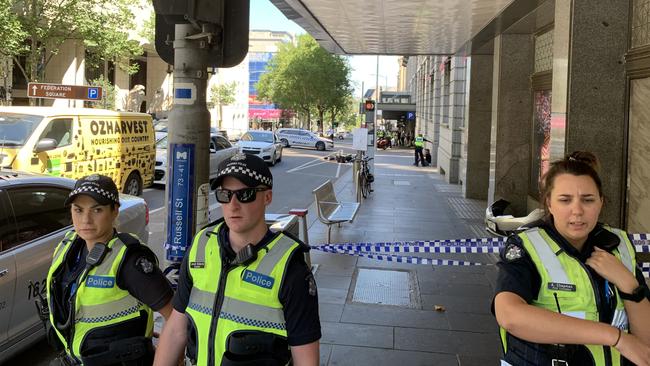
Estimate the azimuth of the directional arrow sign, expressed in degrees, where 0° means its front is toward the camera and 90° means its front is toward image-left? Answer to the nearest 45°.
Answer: approximately 0°

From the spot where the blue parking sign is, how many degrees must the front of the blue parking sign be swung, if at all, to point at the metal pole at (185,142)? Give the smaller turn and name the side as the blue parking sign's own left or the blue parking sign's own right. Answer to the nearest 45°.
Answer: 0° — it already faces it

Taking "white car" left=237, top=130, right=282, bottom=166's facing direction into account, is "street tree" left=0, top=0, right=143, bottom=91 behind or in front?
in front
